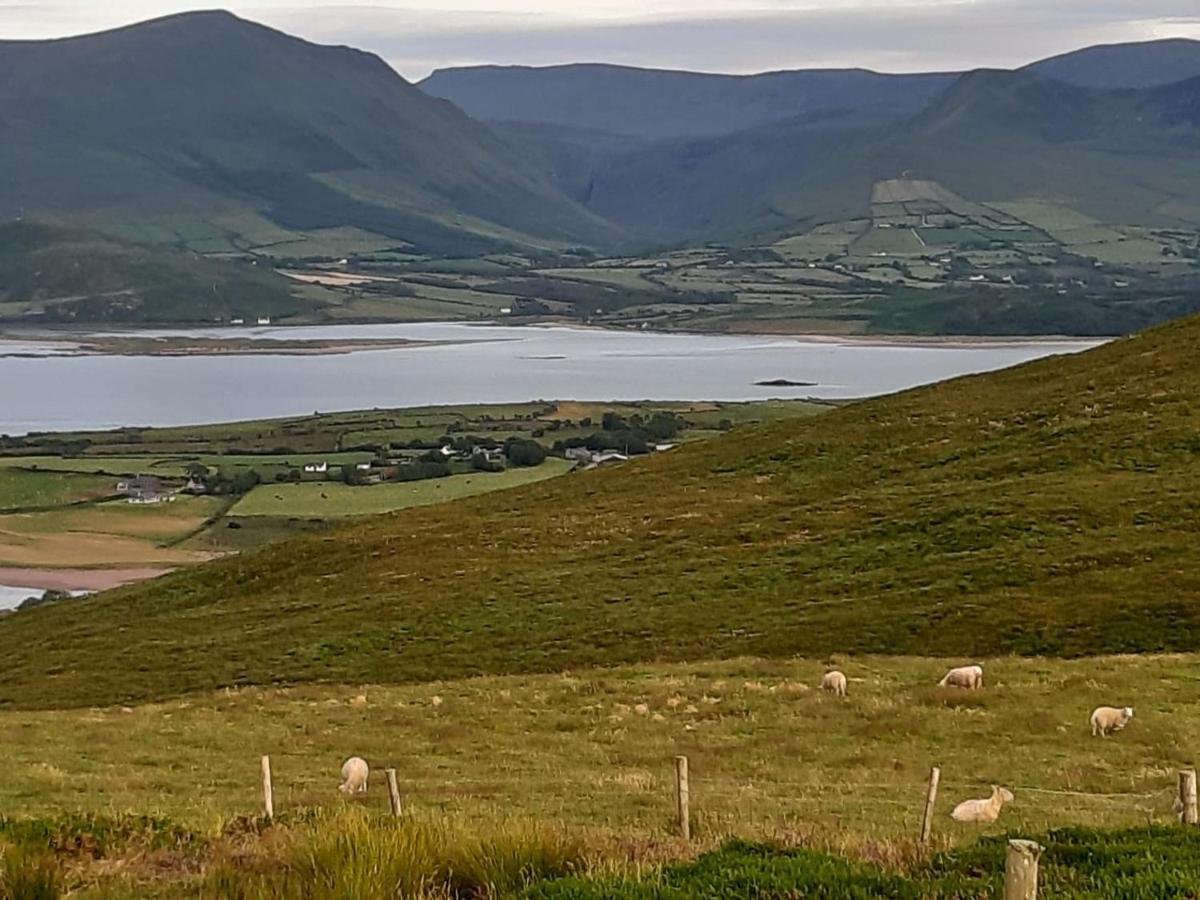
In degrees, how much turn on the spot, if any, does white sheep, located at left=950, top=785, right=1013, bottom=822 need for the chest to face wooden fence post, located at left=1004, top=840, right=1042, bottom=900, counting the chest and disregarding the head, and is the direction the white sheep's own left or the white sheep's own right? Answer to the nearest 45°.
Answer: approximately 90° to the white sheep's own right

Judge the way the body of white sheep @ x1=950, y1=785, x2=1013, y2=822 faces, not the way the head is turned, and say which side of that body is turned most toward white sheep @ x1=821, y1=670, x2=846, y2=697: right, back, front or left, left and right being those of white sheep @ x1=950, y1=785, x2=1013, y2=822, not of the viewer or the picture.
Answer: left

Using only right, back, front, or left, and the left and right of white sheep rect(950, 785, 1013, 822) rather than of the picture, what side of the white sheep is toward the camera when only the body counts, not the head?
right

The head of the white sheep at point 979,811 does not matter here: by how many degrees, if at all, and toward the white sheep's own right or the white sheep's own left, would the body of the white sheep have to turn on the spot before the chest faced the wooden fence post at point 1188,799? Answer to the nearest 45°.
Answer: approximately 45° to the white sheep's own right

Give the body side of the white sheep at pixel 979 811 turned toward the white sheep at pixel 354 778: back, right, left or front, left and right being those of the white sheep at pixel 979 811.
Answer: back

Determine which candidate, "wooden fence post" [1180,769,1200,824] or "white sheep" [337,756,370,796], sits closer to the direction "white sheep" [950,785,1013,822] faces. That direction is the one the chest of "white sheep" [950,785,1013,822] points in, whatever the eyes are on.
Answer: the wooden fence post

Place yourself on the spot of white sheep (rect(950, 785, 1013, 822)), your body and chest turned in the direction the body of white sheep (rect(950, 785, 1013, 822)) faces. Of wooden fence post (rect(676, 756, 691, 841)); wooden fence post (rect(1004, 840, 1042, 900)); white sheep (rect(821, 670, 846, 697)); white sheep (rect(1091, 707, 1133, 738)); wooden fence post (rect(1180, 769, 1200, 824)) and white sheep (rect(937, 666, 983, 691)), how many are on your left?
3

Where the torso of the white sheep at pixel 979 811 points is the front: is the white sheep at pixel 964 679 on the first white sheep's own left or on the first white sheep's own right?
on the first white sheep's own left

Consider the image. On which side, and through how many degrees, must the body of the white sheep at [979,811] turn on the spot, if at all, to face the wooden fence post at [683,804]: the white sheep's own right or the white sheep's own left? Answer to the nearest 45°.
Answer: approximately 135° to the white sheep's own right

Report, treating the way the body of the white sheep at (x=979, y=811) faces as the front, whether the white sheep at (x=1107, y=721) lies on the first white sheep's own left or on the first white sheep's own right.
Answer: on the first white sheep's own left
